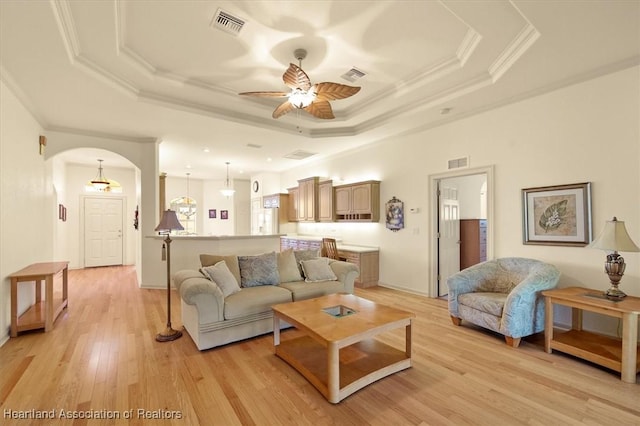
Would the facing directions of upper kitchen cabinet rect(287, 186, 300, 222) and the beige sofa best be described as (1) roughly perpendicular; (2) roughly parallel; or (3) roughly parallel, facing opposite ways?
roughly perpendicular

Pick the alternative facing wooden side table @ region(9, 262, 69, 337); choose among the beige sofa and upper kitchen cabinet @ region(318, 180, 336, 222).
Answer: the upper kitchen cabinet

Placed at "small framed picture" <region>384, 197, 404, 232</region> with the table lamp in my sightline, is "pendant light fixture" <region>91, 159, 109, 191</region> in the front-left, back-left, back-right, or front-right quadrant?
back-right

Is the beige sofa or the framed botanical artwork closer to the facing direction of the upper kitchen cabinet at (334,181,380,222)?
the beige sofa

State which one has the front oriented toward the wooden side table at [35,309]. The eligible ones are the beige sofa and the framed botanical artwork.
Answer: the framed botanical artwork

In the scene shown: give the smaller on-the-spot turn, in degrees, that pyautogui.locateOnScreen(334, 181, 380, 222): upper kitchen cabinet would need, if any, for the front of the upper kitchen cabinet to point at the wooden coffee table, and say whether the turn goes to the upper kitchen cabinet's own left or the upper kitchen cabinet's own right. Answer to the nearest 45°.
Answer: approximately 45° to the upper kitchen cabinet's own left

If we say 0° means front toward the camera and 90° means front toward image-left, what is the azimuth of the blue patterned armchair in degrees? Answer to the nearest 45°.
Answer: approximately 45°

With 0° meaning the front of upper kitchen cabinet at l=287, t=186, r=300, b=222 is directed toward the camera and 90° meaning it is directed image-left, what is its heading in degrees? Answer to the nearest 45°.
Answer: approximately 45°
